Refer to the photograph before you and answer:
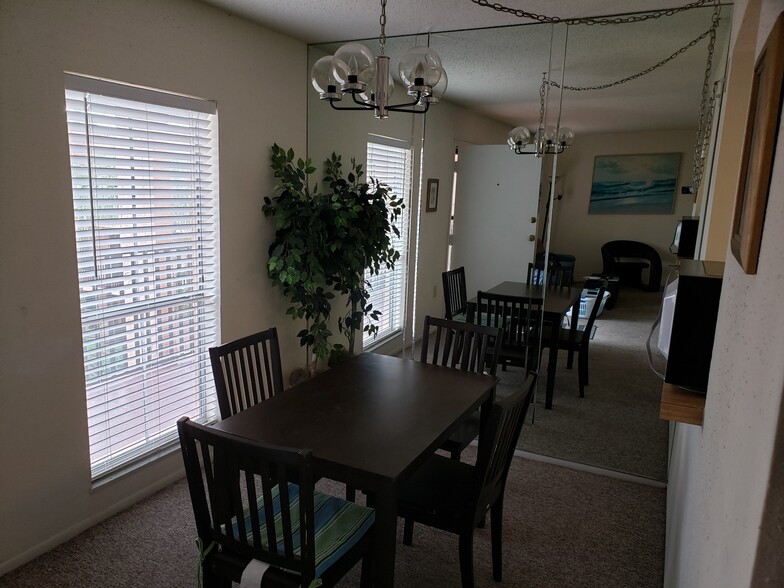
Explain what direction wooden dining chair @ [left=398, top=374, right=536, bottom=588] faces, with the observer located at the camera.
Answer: facing away from the viewer and to the left of the viewer

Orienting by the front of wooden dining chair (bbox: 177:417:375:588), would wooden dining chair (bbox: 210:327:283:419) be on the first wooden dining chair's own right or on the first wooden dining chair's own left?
on the first wooden dining chair's own left

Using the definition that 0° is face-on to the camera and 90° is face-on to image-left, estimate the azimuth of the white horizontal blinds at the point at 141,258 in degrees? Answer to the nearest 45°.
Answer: approximately 315°

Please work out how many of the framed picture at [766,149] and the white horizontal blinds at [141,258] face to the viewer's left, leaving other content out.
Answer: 1

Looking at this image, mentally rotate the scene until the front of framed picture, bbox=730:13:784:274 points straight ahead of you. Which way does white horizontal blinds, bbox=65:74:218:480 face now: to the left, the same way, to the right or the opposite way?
the opposite way

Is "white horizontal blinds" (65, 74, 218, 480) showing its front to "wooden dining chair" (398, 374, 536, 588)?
yes

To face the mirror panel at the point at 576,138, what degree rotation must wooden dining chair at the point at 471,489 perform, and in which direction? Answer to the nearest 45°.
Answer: approximately 45° to its right

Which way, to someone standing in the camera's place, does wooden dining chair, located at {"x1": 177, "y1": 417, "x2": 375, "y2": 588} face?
facing away from the viewer and to the right of the viewer

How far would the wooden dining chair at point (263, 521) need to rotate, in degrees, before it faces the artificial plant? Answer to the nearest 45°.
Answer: approximately 45° to its left

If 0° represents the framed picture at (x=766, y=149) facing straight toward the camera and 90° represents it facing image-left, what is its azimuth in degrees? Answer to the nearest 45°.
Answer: approximately 90°

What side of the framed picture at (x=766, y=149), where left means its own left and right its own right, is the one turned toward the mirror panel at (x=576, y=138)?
right

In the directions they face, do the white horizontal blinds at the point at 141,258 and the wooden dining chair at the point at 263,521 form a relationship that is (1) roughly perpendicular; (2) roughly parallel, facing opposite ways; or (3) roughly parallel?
roughly perpendicular
